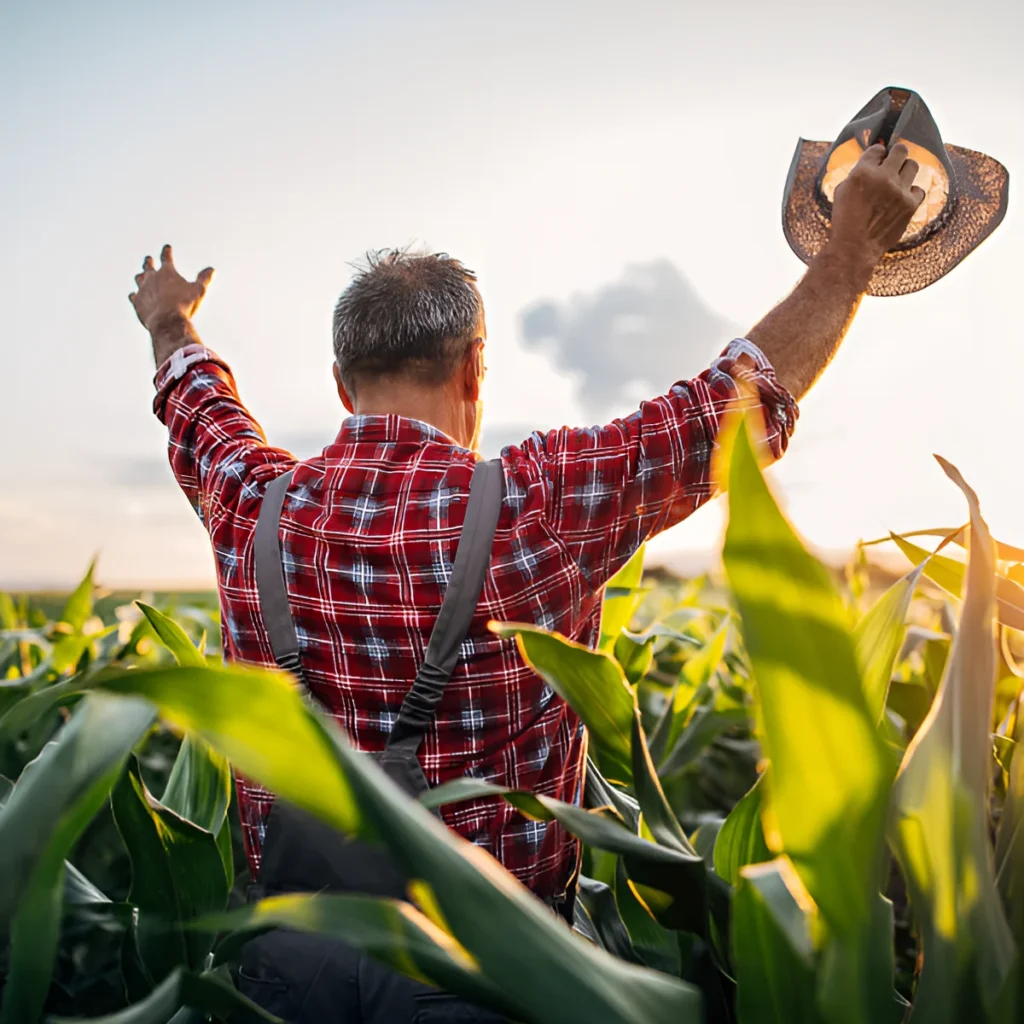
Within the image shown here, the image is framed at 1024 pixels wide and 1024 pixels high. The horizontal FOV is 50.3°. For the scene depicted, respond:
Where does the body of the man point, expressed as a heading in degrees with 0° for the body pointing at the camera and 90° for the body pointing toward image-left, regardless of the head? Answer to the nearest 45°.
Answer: approximately 180°
